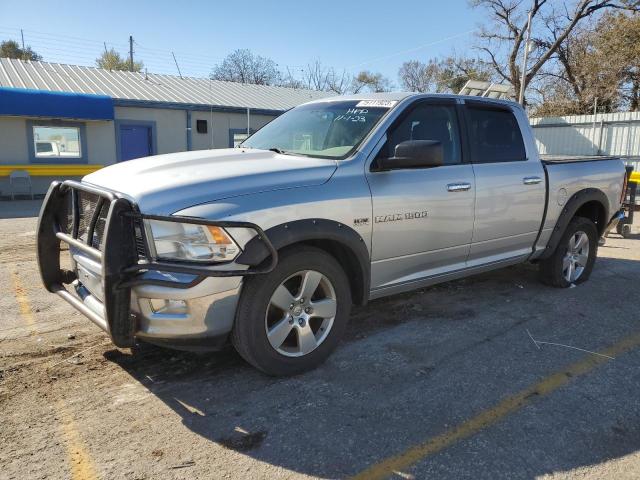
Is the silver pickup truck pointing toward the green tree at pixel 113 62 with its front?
no

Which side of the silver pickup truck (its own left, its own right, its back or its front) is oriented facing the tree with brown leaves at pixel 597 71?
back

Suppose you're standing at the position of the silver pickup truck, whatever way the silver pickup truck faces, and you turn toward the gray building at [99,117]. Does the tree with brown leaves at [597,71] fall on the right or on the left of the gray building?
right

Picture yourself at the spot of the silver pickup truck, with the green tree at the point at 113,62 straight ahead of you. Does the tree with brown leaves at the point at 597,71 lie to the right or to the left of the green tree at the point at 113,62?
right

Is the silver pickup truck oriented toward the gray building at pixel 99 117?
no

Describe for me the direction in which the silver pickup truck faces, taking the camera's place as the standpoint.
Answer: facing the viewer and to the left of the viewer
